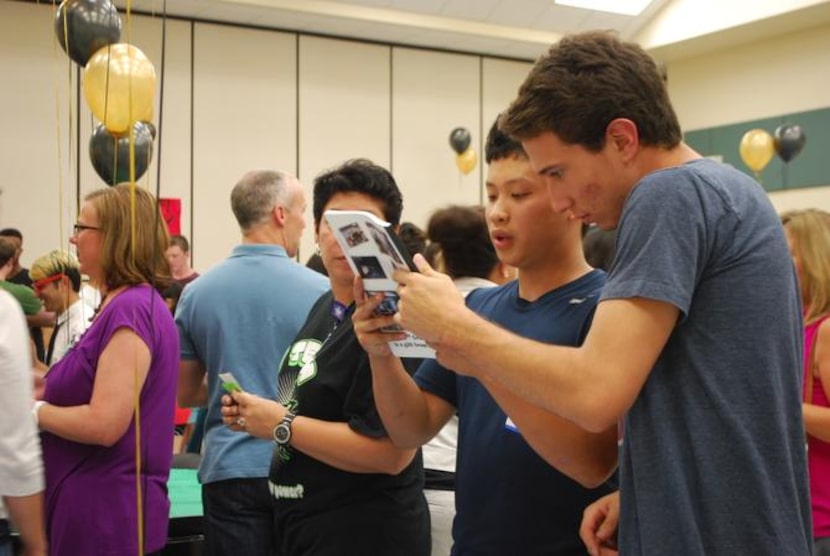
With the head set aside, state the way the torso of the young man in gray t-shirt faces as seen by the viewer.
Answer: to the viewer's left

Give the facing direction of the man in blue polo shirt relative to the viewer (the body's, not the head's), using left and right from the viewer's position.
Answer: facing away from the viewer and to the right of the viewer

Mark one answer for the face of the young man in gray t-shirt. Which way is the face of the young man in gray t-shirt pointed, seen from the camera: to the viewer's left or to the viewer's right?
to the viewer's left

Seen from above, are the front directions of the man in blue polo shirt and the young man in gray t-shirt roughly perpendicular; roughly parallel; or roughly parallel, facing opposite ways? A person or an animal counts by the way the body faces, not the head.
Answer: roughly perpendicular

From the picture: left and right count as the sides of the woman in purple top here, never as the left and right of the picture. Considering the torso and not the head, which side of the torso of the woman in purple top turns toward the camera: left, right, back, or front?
left
